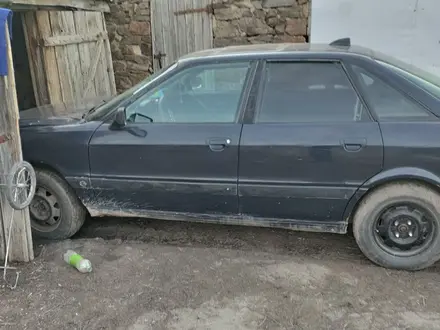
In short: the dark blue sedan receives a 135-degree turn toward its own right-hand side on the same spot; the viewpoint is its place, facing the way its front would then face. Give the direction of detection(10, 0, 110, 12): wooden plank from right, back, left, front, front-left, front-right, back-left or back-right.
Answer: left

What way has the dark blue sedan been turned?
to the viewer's left

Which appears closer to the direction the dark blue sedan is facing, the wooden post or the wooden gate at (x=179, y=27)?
the wooden post

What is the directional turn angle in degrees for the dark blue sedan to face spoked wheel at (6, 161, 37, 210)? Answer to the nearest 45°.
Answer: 0° — it already faces it

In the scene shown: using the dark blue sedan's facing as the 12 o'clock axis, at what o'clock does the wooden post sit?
The wooden post is roughly at 12 o'clock from the dark blue sedan.

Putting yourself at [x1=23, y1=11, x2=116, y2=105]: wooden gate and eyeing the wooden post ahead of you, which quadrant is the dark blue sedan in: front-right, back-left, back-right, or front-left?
front-left

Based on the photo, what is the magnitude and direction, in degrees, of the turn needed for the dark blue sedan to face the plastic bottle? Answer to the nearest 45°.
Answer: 0° — it already faces it

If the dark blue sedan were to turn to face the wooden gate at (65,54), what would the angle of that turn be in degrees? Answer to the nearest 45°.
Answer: approximately 45° to its right

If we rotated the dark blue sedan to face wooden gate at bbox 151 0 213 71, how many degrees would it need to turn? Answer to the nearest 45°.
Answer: approximately 90° to its right

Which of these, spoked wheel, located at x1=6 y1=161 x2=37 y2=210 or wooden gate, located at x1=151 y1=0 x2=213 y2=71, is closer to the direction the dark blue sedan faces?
the spoked wheel
